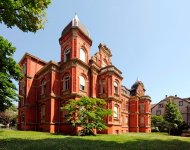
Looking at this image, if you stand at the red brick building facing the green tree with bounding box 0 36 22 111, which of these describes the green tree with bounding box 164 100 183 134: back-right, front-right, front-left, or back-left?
back-left

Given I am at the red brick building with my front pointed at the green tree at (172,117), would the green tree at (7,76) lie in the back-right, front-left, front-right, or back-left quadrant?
back-right
